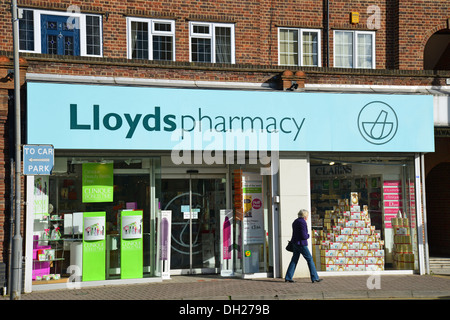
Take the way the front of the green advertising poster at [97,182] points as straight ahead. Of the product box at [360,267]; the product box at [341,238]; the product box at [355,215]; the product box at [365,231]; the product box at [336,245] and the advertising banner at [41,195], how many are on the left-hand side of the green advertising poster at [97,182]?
5

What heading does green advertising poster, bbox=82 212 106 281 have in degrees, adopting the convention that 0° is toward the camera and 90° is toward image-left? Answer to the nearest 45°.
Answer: approximately 0°

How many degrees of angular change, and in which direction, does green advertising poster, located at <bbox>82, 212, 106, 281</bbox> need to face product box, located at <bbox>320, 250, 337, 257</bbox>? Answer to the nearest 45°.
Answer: approximately 90° to its left

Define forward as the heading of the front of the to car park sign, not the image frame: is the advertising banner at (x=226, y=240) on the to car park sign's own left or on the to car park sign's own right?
on the to car park sign's own left

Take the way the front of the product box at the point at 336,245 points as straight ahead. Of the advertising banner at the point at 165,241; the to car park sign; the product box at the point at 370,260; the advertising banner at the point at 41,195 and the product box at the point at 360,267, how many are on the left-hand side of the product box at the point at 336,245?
2

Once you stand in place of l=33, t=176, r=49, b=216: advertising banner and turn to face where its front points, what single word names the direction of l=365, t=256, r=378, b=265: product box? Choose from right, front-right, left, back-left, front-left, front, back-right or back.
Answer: left

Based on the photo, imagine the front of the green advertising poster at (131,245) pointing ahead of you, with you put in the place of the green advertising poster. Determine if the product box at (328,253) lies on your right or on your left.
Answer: on your left

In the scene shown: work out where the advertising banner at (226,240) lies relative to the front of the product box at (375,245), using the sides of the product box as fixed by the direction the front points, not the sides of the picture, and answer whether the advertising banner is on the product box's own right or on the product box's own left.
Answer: on the product box's own right

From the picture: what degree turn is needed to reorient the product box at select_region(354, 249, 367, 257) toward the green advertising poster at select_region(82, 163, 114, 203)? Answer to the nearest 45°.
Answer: approximately 45° to its right

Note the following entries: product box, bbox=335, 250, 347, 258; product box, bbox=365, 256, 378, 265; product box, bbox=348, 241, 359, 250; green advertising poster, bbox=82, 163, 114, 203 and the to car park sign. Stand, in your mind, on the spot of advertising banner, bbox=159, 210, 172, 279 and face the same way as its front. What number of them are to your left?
3
